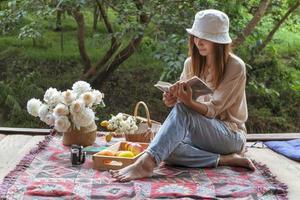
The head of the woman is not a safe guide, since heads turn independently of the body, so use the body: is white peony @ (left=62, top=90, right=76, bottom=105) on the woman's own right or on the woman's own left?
on the woman's own right

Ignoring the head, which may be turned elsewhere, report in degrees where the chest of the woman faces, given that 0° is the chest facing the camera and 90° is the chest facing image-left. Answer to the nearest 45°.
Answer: approximately 45°

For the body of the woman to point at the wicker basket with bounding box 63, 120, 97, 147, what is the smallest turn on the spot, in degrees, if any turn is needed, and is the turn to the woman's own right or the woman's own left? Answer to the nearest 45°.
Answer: approximately 45° to the woman's own right

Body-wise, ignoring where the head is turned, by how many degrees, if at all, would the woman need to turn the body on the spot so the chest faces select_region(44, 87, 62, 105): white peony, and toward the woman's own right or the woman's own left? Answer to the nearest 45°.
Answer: approximately 45° to the woman's own right

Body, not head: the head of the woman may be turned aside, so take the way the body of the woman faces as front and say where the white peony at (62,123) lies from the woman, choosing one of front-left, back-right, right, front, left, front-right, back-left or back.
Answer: front-right

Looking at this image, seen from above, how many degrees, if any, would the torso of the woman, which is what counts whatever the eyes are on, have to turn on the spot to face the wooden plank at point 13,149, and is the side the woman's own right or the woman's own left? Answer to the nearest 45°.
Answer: approximately 45° to the woman's own right

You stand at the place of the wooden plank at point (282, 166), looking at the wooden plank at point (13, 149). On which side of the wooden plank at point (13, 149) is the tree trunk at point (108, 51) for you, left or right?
right

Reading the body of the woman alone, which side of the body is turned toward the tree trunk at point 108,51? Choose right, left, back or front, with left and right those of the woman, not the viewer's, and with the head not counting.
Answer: right

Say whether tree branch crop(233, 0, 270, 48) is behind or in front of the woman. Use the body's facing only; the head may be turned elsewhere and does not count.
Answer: behind

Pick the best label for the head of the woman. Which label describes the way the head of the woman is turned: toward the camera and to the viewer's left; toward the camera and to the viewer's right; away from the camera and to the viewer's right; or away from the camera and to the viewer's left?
toward the camera and to the viewer's left

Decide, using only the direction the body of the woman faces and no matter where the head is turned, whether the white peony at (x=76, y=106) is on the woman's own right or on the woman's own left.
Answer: on the woman's own right

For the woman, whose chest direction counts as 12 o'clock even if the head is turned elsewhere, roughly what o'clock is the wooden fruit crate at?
The wooden fruit crate is roughly at 1 o'clock from the woman.

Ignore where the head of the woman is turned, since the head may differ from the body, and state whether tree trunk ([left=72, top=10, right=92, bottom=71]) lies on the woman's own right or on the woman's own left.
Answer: on the woman's own right

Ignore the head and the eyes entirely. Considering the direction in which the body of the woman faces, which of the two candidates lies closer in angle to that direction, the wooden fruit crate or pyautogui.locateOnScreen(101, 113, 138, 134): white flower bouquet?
the wooden fruit crate

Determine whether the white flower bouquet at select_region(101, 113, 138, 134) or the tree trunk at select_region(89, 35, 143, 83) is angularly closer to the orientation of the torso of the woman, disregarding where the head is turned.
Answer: the white flower bouquet

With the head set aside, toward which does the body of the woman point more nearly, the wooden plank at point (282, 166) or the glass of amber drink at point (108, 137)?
the glass of amber drink
